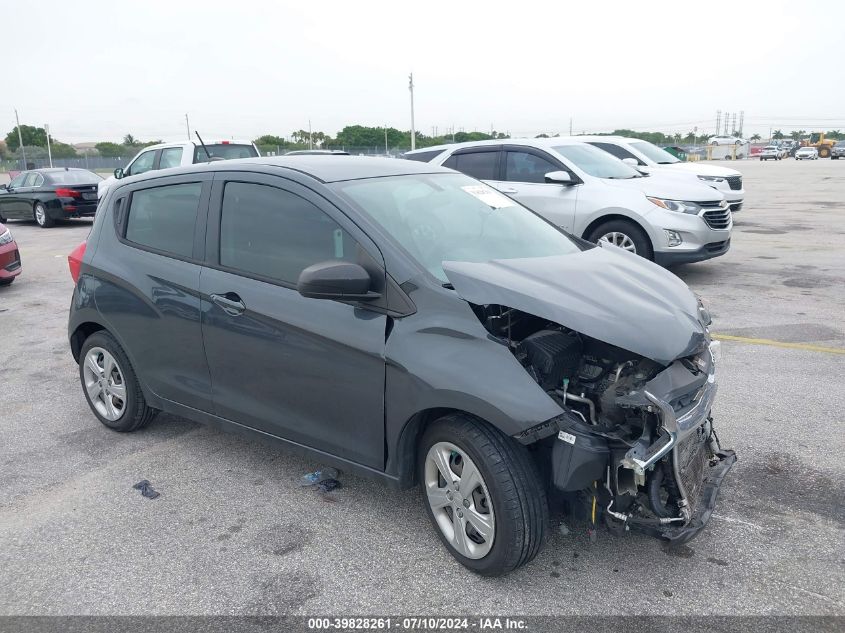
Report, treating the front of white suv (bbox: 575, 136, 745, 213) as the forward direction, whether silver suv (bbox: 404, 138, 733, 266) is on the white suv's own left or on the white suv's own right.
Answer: on the white suv's own right

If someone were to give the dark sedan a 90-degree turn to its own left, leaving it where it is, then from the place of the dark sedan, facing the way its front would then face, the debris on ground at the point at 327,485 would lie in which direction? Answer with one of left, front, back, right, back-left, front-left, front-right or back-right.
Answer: front-left

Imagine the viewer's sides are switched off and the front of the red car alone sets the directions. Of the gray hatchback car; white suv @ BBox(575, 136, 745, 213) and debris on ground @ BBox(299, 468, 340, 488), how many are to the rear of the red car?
0

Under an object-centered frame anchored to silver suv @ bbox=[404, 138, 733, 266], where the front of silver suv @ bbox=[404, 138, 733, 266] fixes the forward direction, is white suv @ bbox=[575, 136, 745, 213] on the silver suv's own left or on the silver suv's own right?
on the silver suv's own left

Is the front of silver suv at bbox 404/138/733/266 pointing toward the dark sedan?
no

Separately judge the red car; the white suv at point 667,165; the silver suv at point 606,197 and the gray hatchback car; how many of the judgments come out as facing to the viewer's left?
0

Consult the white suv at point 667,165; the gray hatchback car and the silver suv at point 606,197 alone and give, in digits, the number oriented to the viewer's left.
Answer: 0

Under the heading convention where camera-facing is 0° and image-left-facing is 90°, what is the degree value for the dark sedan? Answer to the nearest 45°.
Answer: approximately 135°

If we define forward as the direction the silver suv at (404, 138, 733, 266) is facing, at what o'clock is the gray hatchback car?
The gray hatchback car is roughly at 2 o'clock from the silver suv.

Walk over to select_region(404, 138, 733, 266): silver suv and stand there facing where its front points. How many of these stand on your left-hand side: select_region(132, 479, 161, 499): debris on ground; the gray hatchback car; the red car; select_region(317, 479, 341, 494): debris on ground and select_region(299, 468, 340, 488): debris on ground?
0

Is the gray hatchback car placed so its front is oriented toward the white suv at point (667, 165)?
no

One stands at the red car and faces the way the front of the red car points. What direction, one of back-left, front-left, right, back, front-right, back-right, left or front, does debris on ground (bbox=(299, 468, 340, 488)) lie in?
front-right

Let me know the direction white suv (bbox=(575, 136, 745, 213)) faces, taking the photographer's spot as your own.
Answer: facing the viewer and to the right of the viewer

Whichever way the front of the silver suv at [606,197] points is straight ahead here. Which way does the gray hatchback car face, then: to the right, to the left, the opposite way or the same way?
the same way

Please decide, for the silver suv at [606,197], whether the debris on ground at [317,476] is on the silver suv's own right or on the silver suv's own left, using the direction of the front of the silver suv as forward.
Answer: on the silver suv's own right

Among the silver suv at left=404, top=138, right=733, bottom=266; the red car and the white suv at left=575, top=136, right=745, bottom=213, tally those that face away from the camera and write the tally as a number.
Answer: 0

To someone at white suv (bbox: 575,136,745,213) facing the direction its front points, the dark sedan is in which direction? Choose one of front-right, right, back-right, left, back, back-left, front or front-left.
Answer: back-right
